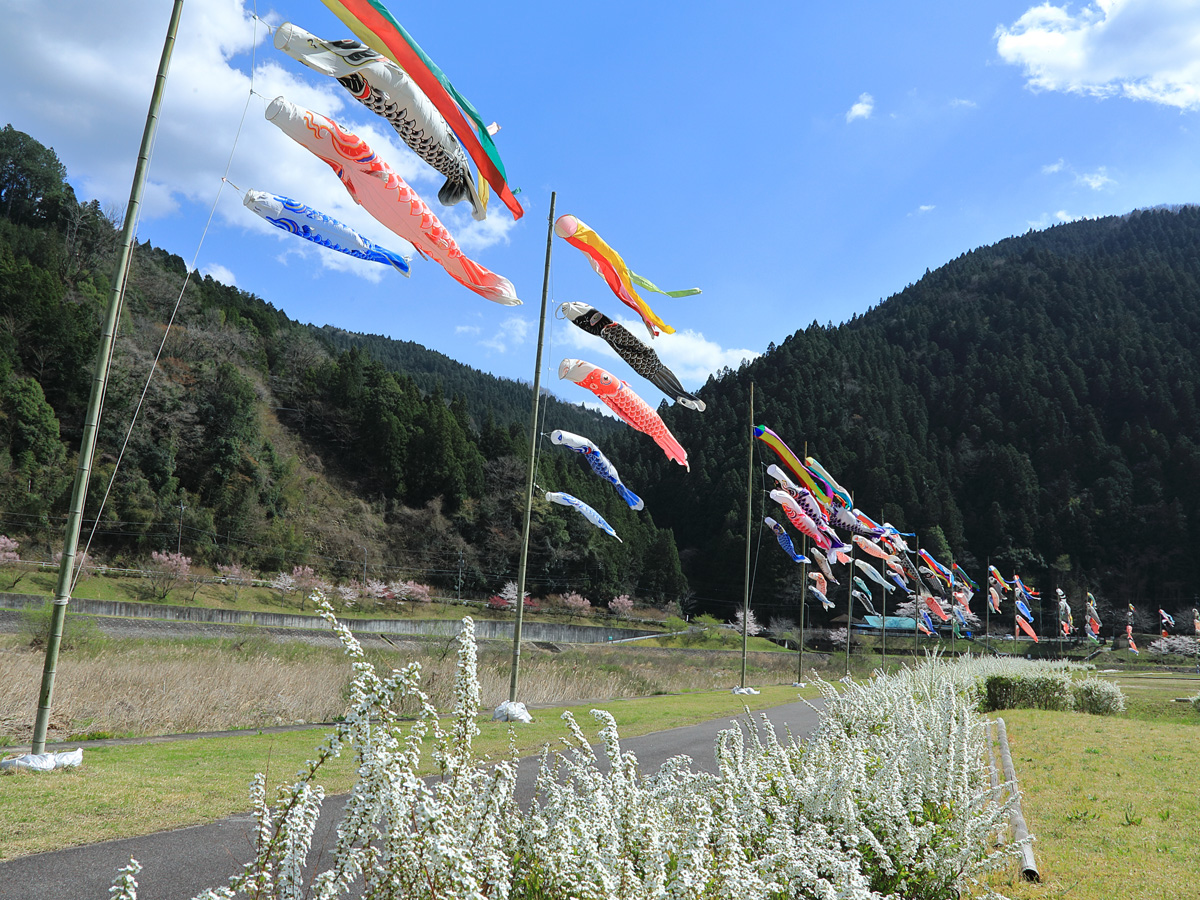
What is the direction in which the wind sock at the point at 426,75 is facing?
to the viewer's left

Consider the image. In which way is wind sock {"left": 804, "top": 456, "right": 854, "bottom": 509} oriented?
to the viewer's left

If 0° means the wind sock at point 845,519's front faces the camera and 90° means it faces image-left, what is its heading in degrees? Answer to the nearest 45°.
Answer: approximately 90°

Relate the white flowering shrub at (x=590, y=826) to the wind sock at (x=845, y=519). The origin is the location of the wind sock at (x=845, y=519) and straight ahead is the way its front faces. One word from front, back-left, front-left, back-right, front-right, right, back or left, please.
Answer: left

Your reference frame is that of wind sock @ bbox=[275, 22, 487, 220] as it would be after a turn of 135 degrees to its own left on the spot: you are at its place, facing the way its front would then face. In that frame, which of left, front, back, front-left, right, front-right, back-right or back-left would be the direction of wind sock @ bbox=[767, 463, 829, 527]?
left

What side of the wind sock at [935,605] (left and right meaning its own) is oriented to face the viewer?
left

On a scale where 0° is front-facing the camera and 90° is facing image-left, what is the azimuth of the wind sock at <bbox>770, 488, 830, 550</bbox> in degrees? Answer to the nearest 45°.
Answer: approximately 90°

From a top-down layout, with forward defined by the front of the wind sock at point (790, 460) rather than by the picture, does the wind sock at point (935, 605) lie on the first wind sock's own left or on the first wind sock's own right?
on the first wind sock's own right

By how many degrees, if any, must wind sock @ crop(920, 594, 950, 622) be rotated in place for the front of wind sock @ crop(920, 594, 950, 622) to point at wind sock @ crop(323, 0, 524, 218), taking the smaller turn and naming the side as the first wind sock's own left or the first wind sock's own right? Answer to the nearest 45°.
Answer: approximately 90° to the first wind sock's own left

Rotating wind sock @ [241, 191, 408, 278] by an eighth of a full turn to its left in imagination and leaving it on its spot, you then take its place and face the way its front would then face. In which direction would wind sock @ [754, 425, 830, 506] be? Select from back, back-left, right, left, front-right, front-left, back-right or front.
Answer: back

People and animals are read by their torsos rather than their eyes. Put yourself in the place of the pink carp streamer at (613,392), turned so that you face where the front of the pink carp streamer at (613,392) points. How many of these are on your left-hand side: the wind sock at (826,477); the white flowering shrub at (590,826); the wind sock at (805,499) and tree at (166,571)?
1

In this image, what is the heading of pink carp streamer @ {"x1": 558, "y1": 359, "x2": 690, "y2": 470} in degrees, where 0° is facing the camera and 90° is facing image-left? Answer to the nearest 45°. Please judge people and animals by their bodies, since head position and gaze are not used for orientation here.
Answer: approximately 90°
